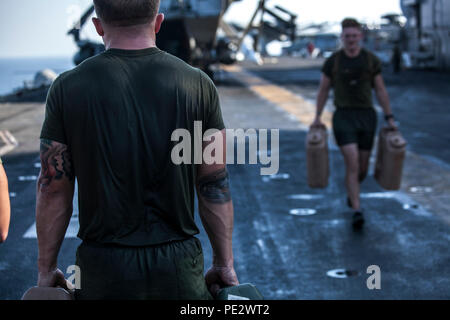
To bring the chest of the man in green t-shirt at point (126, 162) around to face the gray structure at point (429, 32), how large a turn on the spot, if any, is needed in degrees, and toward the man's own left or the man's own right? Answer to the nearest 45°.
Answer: approximately 45° to the man's own right

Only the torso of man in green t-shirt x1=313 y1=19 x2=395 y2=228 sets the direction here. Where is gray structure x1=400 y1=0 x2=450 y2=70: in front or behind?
behind

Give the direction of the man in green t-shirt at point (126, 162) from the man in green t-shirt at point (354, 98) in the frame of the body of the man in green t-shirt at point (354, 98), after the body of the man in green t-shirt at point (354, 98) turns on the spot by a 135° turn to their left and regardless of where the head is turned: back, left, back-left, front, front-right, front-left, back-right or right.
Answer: back-right

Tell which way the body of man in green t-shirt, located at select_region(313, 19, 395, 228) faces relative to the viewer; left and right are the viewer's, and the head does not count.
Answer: facing the viewer

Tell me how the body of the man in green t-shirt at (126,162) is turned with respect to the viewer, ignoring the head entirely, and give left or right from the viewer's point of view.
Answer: facing away from the viewer

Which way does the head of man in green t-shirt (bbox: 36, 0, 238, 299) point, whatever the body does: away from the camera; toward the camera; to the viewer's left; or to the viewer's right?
away from the camera
